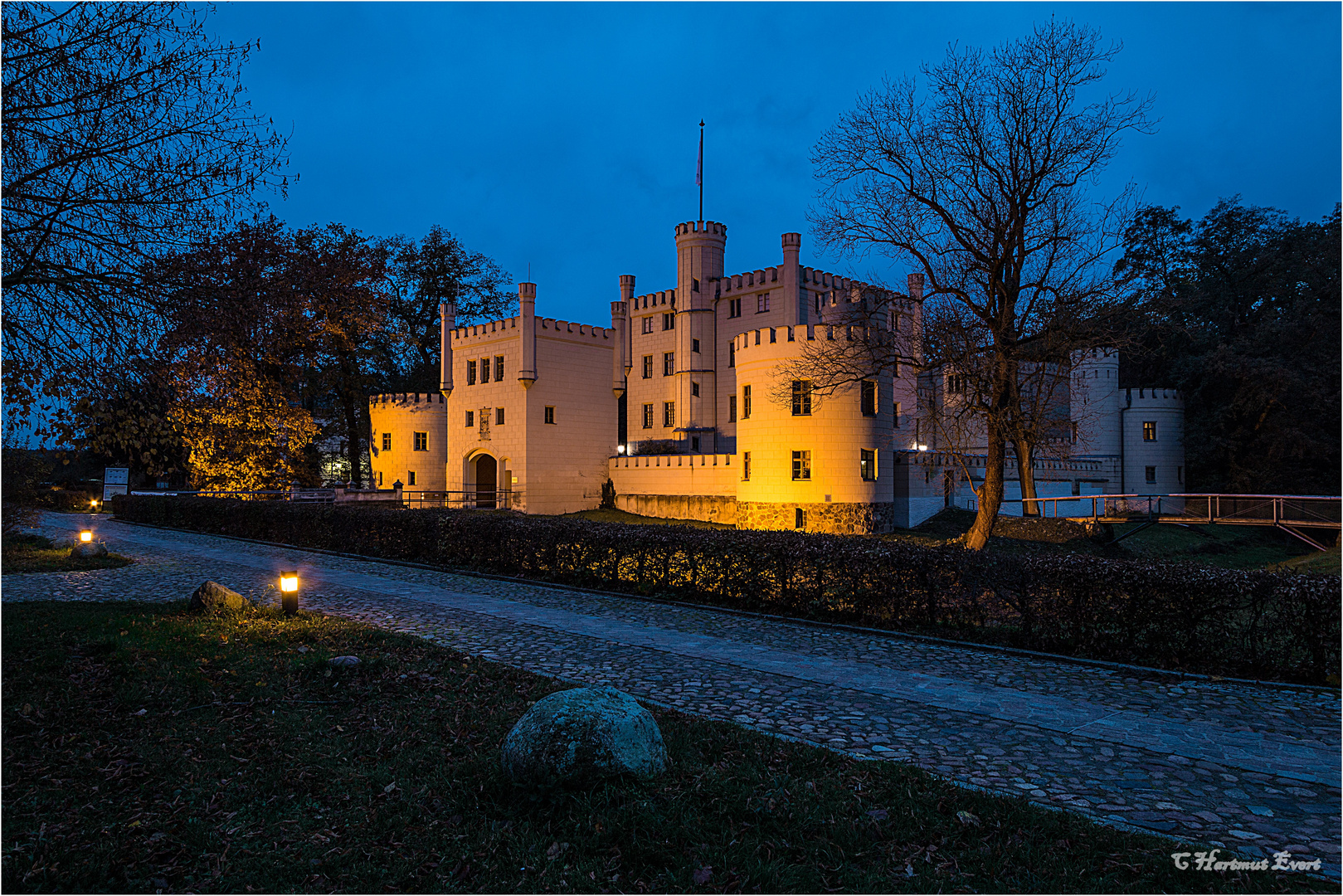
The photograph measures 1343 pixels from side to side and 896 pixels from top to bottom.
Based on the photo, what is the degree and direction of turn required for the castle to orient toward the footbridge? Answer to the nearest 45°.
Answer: approximately 90° to its left

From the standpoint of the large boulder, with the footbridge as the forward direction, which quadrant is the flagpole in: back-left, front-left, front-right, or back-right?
front-left

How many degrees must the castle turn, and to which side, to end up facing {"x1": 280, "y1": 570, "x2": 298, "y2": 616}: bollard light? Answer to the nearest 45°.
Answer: approximately 45° to its left

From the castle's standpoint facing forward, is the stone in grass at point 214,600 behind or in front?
in front

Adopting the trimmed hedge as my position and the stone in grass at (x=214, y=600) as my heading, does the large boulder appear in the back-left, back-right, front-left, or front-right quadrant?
front-left

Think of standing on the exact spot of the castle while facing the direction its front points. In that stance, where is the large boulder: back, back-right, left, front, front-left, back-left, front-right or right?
front-left

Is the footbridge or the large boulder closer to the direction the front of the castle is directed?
the large boulder

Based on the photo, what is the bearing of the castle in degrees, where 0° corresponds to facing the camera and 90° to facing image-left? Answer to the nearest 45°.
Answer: approximately 45°

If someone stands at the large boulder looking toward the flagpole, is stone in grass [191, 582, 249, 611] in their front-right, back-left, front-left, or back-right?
front-left

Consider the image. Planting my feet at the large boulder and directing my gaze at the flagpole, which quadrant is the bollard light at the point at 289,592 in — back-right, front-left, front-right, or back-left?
front-left
